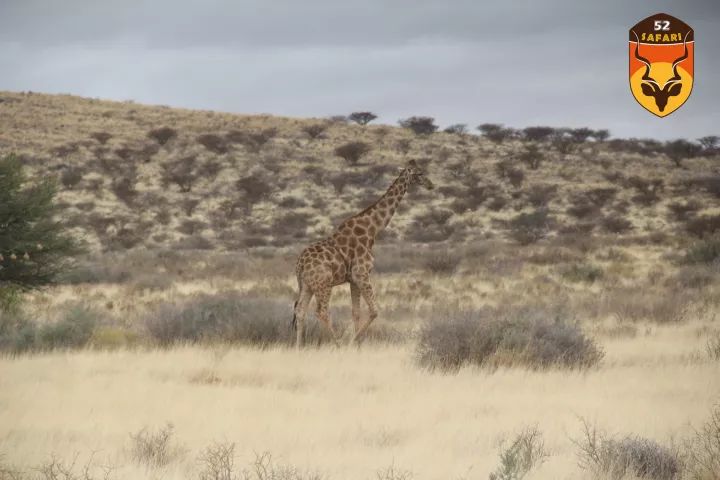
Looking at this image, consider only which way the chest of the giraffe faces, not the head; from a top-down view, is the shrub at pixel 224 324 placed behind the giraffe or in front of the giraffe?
behind

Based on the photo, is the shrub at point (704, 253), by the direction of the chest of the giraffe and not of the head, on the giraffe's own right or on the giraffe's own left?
on the giraffe's own left

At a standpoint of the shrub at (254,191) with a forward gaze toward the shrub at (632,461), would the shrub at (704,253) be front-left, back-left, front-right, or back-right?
front-left

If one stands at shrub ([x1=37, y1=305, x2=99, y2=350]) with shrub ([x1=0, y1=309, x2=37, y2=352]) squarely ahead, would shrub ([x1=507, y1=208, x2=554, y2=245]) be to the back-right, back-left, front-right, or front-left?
back-right

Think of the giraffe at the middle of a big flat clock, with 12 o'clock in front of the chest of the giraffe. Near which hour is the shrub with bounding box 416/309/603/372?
The shrub is roughly at 1 o'clock from the giraffe.

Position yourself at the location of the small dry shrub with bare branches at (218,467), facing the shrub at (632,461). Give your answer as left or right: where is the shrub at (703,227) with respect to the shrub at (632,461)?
left

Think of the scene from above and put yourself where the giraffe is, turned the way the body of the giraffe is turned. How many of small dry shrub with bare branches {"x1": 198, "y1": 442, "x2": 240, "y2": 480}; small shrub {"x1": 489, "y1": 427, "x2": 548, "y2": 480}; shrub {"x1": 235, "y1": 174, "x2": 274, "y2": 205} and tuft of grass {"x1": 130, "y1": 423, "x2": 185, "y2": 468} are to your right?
3

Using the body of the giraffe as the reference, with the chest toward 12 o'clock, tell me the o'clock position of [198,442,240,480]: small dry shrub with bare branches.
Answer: The small dry shrub with bare branches is roughly at 3 o'clock from the giraffe.

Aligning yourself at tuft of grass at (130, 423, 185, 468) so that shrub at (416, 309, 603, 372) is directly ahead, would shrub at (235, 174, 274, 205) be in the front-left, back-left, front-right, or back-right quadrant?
front-left

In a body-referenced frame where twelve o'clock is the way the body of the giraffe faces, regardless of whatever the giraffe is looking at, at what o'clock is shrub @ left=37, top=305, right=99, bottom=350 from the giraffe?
The shrub is roughly at 6 o'clock from the giraffe.

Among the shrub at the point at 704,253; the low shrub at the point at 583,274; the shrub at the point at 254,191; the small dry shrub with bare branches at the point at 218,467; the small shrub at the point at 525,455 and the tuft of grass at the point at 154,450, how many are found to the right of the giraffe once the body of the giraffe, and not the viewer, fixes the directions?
3

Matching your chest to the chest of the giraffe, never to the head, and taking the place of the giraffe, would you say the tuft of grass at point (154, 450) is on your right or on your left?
on your right

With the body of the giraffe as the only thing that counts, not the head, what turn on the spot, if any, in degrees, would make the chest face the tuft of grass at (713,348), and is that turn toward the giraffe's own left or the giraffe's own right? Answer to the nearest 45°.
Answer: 0° — it already faces it

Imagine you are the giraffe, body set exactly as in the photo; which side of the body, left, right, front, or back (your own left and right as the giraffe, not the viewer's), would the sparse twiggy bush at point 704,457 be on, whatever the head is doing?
right

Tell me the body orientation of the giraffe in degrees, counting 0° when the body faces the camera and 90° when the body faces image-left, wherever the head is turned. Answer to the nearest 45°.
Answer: approximately 270°

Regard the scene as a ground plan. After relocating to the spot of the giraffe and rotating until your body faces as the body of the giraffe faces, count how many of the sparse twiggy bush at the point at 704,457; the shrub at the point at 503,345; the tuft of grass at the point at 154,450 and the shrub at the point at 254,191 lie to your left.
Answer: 1

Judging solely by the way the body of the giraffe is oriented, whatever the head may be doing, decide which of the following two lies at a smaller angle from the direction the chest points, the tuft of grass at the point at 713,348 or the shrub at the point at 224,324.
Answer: the tuft of grass
